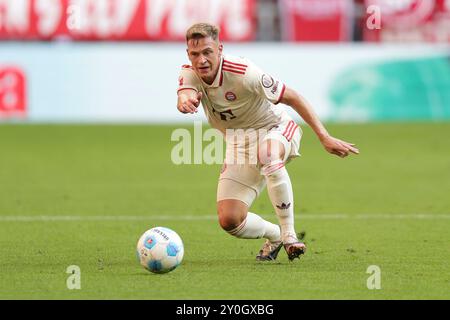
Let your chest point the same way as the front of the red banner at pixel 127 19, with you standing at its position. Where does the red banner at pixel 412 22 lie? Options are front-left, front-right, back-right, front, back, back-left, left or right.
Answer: left

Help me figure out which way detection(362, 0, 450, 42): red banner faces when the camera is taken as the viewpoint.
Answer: facing the viewer

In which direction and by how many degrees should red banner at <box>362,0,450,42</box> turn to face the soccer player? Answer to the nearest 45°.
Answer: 0° — it already faces them

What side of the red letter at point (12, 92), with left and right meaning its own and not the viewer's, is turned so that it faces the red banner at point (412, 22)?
left

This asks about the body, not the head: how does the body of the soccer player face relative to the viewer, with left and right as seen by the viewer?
facing the viewer and to the left of the viewer

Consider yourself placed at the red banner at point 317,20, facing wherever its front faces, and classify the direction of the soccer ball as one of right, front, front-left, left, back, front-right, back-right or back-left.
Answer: front

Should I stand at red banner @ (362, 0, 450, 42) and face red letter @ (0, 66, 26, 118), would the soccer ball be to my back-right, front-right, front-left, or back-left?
front-left

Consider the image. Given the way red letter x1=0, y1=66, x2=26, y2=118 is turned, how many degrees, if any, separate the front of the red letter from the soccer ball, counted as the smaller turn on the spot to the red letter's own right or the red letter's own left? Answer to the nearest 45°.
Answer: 0° — it already faces it

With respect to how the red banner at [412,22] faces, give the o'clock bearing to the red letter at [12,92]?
the red letter at [12,92] is roughly at 2 o'clock from the red banner at [412,22].

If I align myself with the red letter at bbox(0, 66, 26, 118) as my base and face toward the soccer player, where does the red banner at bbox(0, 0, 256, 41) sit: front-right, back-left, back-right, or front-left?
back-left

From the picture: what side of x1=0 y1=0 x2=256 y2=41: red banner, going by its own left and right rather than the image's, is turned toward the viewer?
front

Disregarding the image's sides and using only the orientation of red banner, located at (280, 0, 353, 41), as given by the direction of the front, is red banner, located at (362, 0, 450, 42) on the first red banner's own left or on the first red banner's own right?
on the first red banner's own left

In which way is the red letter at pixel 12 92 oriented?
toward the camera

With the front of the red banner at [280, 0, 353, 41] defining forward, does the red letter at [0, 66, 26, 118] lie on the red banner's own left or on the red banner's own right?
on the red banner's own right
